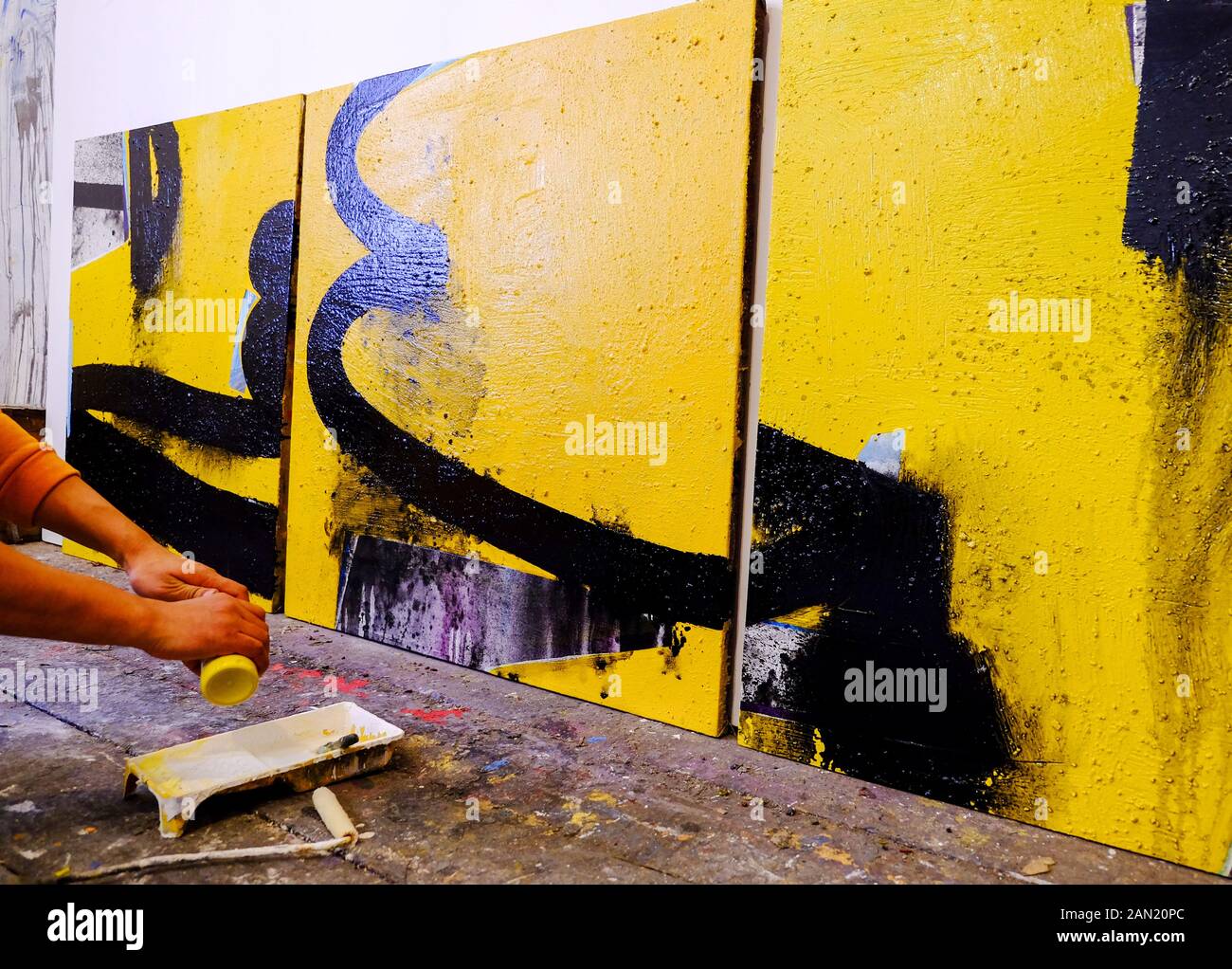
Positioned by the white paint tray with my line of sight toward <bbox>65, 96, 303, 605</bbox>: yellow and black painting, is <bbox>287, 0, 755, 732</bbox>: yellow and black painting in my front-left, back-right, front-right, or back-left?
front-right

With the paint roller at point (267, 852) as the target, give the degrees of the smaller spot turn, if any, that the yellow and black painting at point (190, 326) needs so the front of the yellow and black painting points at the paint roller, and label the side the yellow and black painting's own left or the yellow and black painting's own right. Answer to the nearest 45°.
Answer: approximately 45° to the yellow and black painting's own left

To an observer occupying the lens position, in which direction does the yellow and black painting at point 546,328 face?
facing the viewer and to the left of the viewer

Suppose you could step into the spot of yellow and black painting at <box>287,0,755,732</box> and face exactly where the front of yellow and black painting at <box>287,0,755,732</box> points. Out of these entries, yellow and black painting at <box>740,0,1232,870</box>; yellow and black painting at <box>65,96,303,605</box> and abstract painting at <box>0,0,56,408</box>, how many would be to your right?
2

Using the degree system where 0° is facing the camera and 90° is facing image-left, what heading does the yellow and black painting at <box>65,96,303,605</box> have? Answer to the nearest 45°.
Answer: approximately 45°

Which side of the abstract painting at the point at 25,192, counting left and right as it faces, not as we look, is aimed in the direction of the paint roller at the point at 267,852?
front

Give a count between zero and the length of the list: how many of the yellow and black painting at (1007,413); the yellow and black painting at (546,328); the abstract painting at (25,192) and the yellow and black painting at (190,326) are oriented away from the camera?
0

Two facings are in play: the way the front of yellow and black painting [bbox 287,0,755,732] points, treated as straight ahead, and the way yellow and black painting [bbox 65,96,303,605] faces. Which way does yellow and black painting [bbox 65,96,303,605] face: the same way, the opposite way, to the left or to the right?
the same way

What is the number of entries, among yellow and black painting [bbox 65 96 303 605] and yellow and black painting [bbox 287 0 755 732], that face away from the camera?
0

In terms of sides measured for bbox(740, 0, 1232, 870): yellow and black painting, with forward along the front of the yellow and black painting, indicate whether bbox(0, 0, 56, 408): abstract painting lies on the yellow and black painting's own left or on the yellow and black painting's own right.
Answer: on the yellow and black painting's own right

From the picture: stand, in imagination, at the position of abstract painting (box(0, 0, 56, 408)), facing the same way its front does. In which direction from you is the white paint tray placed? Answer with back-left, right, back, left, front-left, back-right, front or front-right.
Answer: front

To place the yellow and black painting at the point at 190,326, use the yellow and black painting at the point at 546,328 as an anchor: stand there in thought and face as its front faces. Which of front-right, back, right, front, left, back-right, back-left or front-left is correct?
right

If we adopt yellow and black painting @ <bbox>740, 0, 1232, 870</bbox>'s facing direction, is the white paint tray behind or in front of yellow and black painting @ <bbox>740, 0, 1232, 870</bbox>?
in front

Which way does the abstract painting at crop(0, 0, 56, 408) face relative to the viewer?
toward the camera

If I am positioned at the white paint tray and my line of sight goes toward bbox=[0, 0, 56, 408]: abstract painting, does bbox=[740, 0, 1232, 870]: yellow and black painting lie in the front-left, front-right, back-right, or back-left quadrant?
back-right
